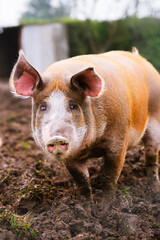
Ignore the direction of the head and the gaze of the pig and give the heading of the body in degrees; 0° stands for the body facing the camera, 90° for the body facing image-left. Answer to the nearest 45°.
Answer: approximately 45°
